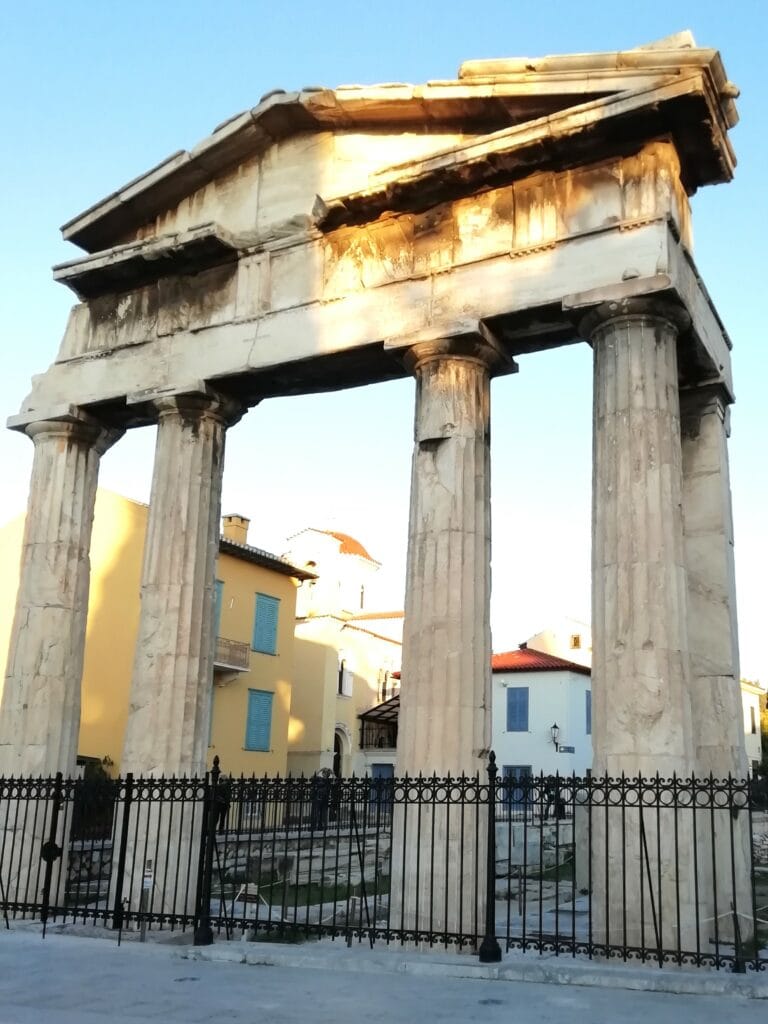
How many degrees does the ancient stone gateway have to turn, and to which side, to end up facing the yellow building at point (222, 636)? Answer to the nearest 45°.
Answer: approximately 135° to its right

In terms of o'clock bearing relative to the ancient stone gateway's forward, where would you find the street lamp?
The street lamp is roughly at 5 o'clock from the ancient stone gateway.

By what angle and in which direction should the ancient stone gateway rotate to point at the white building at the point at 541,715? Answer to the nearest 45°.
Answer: approximately 135° to its right

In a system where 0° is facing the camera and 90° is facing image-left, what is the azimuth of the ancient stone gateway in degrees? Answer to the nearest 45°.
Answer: approximately 45°

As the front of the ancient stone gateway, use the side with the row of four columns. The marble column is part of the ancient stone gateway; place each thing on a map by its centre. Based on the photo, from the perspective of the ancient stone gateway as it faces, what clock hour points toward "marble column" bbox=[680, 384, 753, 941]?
The marble column is roughly at 7 o'clock from the ancient stone gateway.
